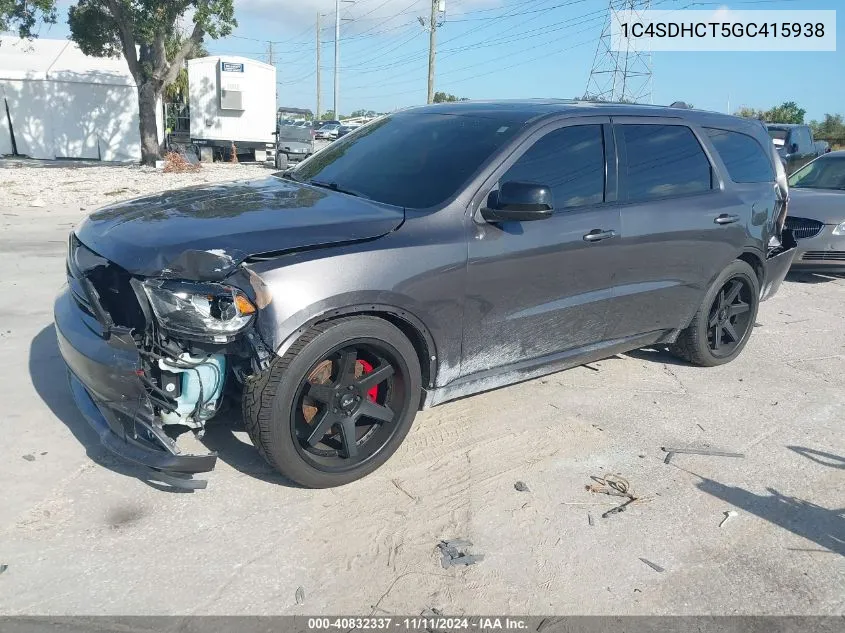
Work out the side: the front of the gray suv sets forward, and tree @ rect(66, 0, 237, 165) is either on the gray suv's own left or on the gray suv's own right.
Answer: on the gray suv's own right

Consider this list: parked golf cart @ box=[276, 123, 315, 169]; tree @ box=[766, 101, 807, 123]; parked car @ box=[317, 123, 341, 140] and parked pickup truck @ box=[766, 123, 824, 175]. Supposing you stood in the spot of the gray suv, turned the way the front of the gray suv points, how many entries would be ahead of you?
0

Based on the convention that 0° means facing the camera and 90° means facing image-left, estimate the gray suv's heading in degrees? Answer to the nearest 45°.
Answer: approximately 45°

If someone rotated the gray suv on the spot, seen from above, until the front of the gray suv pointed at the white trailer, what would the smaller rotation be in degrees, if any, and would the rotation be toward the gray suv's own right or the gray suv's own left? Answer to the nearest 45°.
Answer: approximately 135° to the gray suv's own right

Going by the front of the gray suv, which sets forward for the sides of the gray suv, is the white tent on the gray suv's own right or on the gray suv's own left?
on the gray suv's own right

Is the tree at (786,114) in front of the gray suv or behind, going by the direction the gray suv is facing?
behind

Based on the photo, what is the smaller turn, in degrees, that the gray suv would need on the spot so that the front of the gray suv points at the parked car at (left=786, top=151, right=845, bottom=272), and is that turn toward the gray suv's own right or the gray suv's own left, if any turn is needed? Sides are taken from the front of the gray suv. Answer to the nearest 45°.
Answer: approximately 180°

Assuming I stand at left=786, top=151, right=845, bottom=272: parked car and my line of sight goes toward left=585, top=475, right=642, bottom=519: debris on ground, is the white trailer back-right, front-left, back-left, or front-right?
back-right

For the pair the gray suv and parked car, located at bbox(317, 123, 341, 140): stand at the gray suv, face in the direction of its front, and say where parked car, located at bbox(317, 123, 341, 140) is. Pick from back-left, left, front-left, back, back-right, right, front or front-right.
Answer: back-right

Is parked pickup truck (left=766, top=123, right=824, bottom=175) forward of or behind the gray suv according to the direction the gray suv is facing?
behind

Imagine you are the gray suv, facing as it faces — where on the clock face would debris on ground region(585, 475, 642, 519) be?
The debris on ground is roughly at 8 o'clock from the gray suv.
